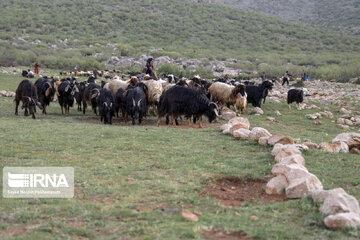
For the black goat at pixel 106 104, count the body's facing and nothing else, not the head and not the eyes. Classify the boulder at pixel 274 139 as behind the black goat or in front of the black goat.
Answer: in front

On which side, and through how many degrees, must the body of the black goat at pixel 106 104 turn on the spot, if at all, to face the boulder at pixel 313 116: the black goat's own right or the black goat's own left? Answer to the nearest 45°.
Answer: approximately 90° to the black goat's own left

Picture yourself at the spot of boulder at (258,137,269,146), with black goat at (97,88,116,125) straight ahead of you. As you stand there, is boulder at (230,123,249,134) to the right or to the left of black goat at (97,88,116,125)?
right

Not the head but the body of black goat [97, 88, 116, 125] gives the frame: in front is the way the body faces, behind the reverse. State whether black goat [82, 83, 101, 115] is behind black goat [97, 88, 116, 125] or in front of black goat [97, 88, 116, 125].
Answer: behind

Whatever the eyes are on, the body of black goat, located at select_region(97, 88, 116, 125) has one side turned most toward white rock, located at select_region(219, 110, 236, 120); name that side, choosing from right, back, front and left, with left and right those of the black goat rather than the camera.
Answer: left

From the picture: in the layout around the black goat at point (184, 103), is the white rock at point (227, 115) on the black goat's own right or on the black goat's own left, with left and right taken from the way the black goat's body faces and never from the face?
on the black goat's own left

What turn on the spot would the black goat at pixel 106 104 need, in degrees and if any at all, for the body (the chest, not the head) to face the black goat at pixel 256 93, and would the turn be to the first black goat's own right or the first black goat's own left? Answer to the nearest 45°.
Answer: approximately 135° to the first black goat's own left

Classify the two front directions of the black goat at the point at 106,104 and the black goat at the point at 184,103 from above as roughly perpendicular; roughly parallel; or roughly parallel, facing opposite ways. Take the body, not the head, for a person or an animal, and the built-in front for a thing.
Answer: roughly perpendicular

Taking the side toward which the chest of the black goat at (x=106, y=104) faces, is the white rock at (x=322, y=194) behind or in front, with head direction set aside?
in front

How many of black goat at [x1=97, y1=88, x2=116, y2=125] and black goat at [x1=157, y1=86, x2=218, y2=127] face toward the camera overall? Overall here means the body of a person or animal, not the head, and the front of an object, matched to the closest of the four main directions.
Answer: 1

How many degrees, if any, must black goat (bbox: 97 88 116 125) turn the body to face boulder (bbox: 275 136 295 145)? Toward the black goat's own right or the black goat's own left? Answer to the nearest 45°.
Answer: approximately 45° to the black goat's own left
